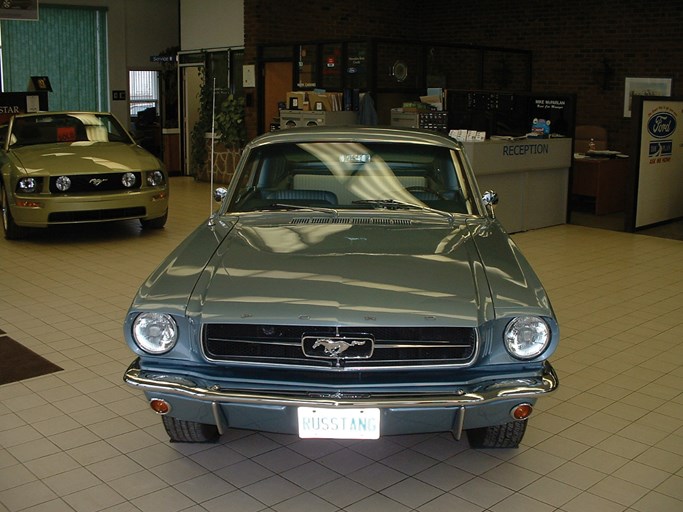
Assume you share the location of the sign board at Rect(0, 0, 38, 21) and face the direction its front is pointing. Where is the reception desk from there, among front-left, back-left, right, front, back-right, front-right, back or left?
front-left

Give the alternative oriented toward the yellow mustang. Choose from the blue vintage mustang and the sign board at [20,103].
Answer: the sign board

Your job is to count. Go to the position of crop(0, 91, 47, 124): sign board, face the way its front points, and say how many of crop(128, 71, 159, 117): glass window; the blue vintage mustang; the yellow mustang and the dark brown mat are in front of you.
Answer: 3

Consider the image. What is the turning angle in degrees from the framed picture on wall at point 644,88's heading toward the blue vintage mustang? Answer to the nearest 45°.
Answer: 0° — it already faces it

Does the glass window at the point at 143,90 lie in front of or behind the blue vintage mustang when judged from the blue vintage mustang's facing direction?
behind

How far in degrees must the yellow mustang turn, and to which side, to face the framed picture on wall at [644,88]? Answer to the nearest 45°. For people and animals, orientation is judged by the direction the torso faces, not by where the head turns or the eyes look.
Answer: approximately 90° to its left

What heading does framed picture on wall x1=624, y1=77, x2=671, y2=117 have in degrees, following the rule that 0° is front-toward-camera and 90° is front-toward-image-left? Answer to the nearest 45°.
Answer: approximately 0°

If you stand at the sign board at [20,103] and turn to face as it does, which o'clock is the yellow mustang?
The yellow mustang is roughly at 12 o'clock from the sign board.

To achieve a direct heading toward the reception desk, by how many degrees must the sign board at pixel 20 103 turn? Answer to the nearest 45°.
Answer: approximately 45° to its left

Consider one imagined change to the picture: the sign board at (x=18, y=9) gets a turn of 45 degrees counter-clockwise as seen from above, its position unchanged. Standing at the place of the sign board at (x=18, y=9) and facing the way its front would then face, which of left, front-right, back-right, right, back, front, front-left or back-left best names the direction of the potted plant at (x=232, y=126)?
front-left

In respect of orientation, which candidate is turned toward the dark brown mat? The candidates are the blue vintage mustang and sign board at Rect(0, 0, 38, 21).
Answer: the sign board

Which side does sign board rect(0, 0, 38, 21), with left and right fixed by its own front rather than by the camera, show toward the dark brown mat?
front
